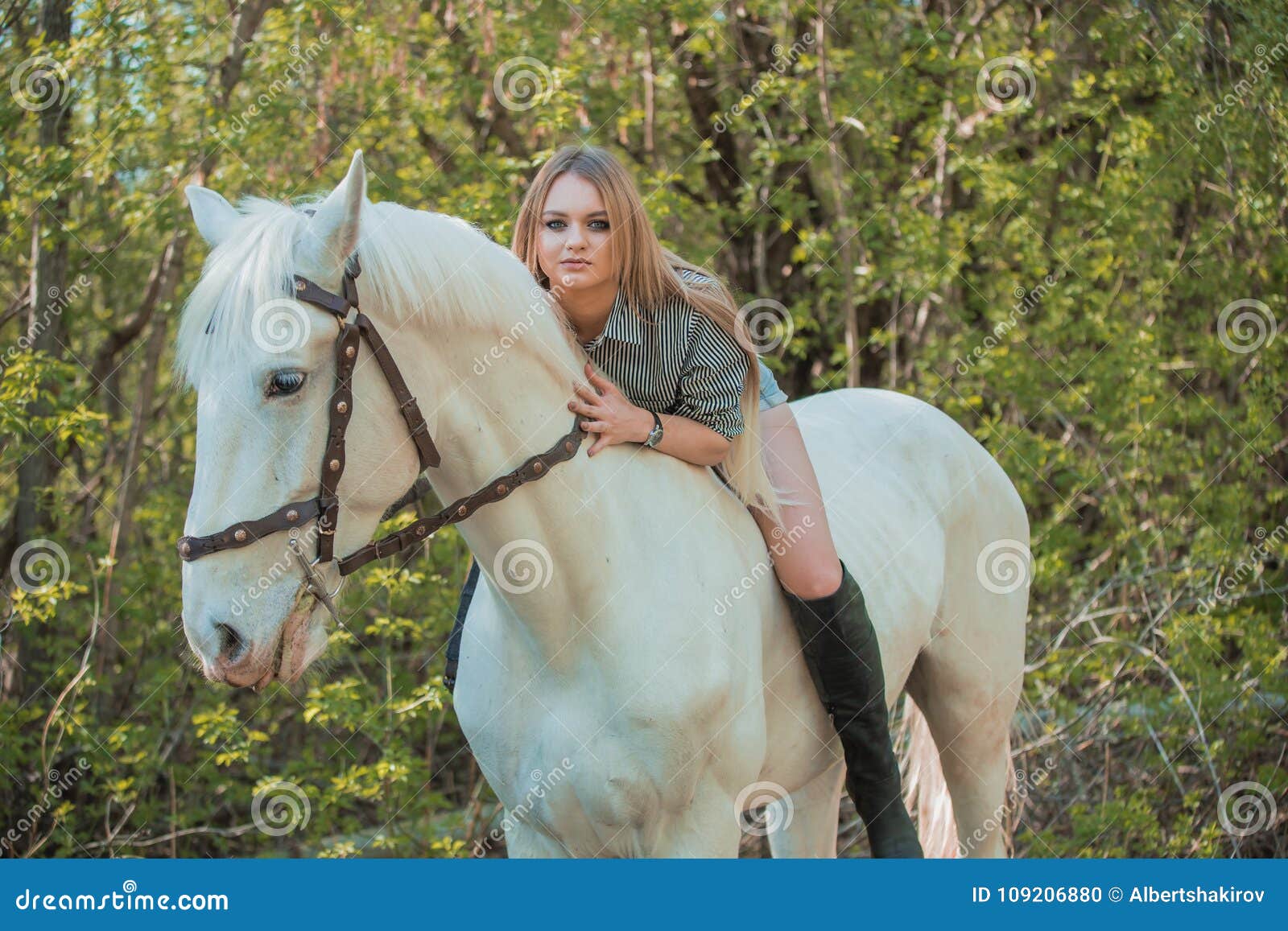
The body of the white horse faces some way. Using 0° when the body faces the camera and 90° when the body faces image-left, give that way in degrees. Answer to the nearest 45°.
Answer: approximately 45°
